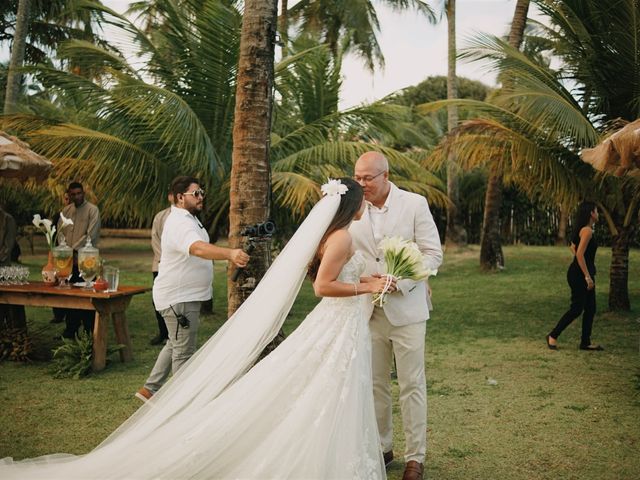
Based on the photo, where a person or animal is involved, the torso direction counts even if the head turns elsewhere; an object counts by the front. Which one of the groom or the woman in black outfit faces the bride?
the groom

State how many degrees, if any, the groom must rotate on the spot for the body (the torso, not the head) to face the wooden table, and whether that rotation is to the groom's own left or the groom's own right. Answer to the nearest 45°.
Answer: approximately 90° to the groom's own right

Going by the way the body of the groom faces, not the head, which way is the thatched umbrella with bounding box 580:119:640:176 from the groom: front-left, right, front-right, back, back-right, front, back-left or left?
back

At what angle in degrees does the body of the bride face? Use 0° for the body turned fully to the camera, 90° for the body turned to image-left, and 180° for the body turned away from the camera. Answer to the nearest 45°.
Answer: approximately 270°

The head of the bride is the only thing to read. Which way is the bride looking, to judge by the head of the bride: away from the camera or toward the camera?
away from the camera

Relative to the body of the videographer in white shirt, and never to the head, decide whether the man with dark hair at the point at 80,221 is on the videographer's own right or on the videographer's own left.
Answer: on the videographer's own left

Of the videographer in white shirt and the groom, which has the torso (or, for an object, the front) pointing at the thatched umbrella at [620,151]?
the videographer in white shirt
